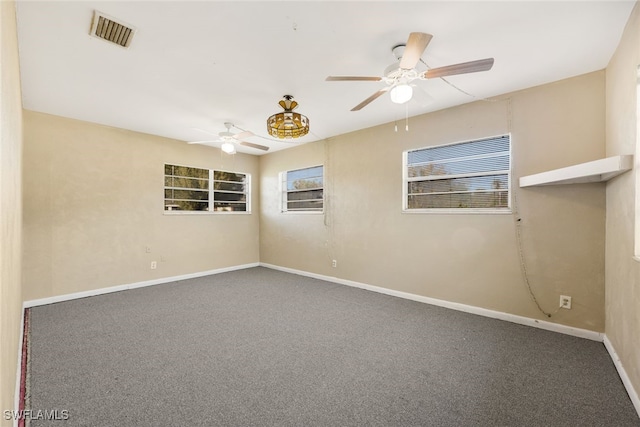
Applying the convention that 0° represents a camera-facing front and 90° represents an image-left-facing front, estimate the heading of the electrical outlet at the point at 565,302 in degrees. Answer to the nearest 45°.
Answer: approximately 0°

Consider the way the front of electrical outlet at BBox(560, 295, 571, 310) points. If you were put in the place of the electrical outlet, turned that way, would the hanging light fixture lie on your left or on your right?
on your right

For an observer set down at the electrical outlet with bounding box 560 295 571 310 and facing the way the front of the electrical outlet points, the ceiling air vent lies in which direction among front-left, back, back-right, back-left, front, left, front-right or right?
front-right
